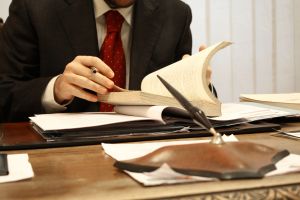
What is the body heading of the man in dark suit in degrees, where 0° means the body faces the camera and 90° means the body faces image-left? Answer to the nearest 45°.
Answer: approximately 0°

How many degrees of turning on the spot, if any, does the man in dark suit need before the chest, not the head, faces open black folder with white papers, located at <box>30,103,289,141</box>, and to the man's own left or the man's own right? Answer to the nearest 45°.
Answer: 0° — they already face it

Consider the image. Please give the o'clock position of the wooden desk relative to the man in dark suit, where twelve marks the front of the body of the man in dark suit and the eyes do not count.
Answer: The wooden desk is roughly at 12 o'clock from the man in dark suit.

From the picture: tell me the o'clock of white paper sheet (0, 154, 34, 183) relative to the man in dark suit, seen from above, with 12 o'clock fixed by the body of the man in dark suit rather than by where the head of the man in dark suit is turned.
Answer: The white paper sheet is roughly at 12 o'clock from the man in dark suit.

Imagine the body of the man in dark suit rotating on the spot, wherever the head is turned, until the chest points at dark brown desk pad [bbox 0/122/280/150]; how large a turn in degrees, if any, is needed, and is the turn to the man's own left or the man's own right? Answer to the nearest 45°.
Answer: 0° — they already face it

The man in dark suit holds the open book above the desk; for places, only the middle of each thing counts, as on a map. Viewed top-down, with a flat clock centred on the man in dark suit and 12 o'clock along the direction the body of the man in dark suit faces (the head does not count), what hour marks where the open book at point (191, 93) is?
The open book is roughly at 11 o'clock from the man in dark suit.
